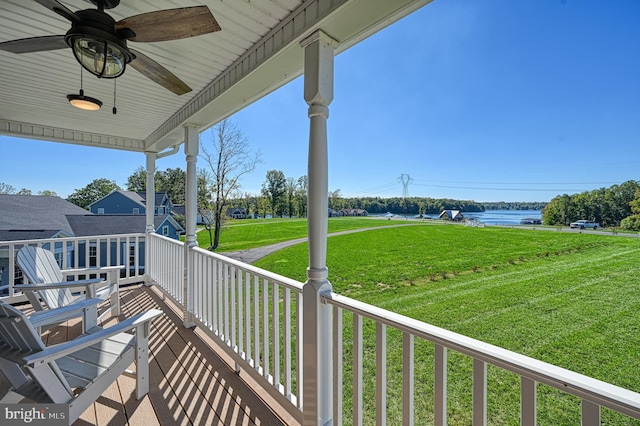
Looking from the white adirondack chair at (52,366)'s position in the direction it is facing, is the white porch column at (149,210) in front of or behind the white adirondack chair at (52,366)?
in front

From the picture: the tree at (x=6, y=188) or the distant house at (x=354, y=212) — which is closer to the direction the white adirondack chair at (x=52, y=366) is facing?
the distant house

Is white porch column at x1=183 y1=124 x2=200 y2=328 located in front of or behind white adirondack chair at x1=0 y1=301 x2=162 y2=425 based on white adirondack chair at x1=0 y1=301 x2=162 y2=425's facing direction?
in front

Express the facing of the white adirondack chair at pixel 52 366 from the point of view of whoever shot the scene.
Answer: facing away from the viewer and to the right of the viewer

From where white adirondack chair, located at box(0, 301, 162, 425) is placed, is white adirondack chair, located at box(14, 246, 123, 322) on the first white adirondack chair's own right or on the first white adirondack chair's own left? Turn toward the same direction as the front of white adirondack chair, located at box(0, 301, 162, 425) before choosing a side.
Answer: on the first white adirondack chair's own left

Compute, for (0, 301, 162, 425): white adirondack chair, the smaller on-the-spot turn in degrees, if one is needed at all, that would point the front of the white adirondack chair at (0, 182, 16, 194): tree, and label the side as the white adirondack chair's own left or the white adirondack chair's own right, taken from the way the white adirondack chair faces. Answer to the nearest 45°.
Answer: approximately 45° to the white adirondack chair's own left

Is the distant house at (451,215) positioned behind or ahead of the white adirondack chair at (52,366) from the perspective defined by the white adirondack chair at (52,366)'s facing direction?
ahead
